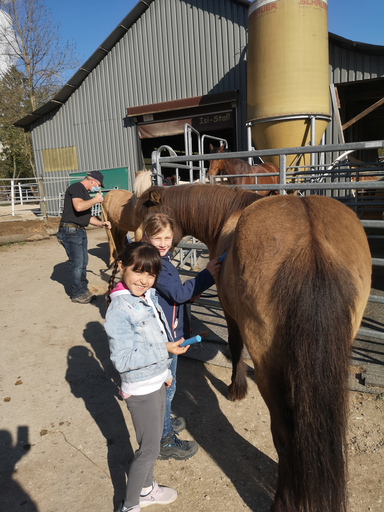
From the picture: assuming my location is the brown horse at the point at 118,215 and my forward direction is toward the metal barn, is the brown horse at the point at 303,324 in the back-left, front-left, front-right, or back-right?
back-right

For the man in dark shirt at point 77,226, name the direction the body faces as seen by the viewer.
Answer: to the viewer's right

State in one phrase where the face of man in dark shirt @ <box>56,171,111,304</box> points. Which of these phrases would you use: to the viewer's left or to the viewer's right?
to the viewer's right
